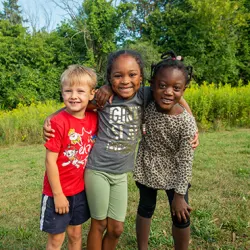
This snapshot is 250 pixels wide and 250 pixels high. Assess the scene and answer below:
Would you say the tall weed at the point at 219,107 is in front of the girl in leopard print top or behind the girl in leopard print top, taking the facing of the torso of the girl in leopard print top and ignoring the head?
behind

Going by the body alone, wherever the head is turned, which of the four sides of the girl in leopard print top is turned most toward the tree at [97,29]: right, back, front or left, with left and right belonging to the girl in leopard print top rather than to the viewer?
back

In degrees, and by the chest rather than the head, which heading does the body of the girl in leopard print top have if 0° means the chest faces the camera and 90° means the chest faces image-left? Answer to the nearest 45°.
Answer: approximately 0°

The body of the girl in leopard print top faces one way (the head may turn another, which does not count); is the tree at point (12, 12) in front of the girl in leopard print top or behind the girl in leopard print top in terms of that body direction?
behind

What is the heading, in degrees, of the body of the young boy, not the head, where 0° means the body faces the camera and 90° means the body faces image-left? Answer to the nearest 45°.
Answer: approximately 315°

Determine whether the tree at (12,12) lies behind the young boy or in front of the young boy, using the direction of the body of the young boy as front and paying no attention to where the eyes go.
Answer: behind

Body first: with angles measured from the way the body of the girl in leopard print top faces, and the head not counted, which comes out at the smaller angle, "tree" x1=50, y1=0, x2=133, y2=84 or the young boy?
the young boy

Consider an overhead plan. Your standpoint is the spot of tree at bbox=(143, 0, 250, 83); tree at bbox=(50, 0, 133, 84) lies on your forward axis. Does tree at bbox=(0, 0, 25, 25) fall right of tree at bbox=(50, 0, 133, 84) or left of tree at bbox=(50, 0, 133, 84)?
right
